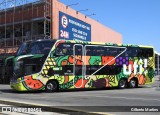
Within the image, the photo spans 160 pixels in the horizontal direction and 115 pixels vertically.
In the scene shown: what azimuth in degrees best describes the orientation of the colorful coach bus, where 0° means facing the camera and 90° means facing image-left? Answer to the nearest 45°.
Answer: approximately 45°
